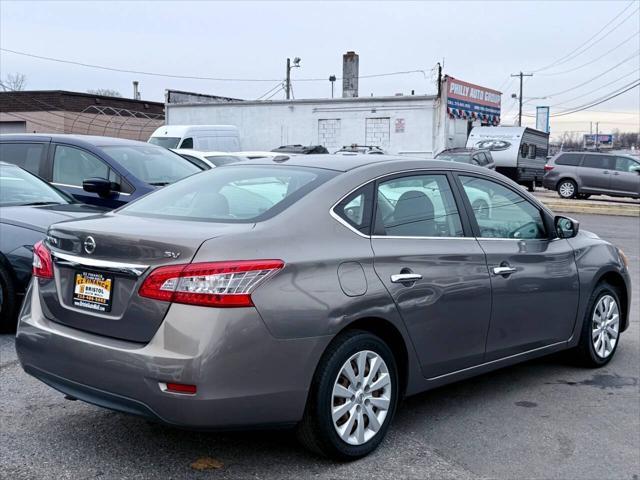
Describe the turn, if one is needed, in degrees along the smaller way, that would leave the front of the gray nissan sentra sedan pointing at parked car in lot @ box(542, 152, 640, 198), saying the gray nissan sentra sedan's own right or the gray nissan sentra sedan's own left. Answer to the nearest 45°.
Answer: approximately 45° to the gray nissan sentra sedan's own left

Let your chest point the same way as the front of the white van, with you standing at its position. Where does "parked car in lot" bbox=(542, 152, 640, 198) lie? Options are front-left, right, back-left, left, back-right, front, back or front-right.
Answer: back-left

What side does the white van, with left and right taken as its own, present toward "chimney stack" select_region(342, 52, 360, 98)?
back

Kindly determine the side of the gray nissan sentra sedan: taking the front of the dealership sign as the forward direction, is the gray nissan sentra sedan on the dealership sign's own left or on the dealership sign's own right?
on the dealership sign's own right

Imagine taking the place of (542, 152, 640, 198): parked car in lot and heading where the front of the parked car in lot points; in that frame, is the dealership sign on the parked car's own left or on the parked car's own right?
on the parked car's own left

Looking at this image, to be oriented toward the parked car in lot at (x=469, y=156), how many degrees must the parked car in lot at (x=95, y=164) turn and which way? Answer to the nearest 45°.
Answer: approximately 90° to its left

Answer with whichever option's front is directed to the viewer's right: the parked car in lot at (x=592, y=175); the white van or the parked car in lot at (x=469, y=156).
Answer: the parked car in lot at (x=592, y=175)

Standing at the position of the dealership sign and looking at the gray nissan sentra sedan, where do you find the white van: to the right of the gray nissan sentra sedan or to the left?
right

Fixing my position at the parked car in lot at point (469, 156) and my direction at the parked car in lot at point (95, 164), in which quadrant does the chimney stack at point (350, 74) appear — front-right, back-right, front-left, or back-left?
back-right

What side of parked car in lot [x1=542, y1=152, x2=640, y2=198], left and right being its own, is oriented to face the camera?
right
